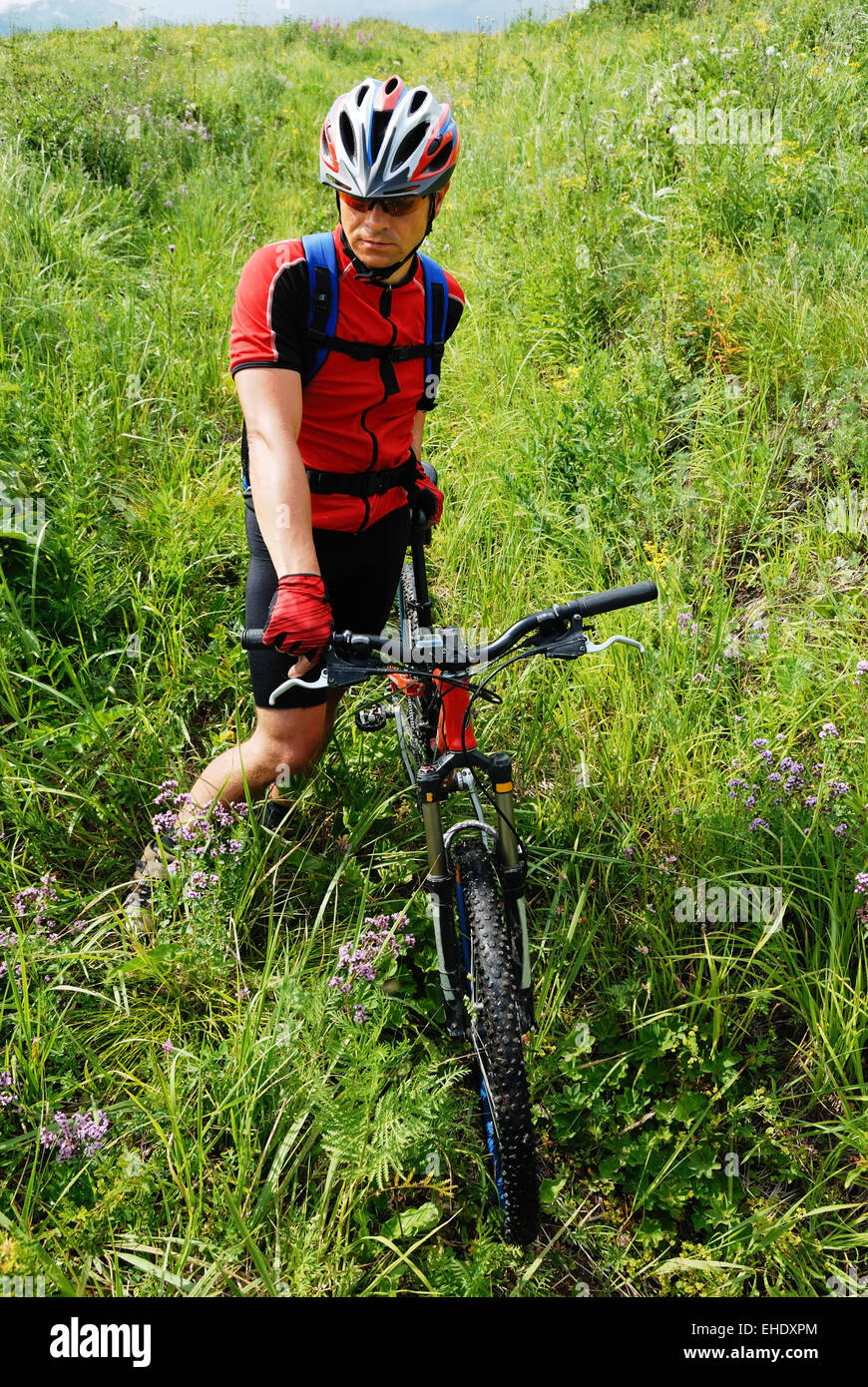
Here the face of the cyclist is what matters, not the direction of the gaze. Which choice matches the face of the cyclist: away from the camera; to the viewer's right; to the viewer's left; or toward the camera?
toward the camera

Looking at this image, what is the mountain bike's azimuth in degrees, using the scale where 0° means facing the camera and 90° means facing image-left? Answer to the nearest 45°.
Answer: approximately 0°
